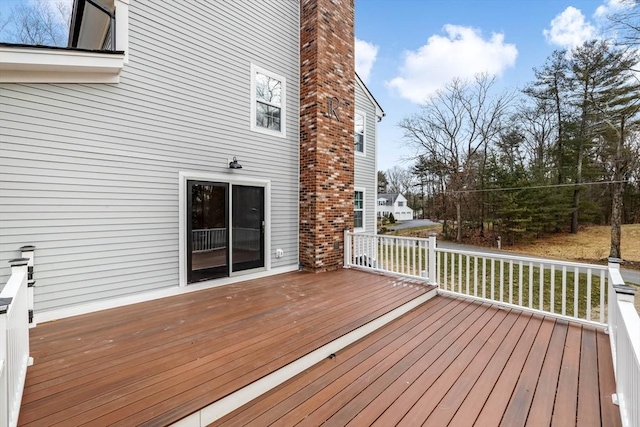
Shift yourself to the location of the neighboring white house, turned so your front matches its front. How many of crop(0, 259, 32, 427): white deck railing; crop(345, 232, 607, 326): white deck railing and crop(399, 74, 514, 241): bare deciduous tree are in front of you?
3

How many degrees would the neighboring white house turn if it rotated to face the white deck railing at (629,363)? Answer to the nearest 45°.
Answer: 0° — it already faces it

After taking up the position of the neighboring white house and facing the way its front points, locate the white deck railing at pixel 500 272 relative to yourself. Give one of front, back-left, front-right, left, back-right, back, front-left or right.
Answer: front

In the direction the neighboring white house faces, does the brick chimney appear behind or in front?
in front

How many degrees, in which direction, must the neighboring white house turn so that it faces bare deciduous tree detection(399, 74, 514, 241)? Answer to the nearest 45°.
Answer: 0° — it already faces it

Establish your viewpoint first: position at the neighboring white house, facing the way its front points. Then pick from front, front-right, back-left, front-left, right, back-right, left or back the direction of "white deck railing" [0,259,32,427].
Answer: front

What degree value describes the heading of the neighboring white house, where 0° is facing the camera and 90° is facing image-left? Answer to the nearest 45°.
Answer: approximately 0°

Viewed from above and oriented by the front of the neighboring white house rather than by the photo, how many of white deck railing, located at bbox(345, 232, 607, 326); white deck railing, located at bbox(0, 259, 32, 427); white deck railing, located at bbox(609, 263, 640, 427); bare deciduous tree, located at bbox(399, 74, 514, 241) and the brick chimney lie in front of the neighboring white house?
5
